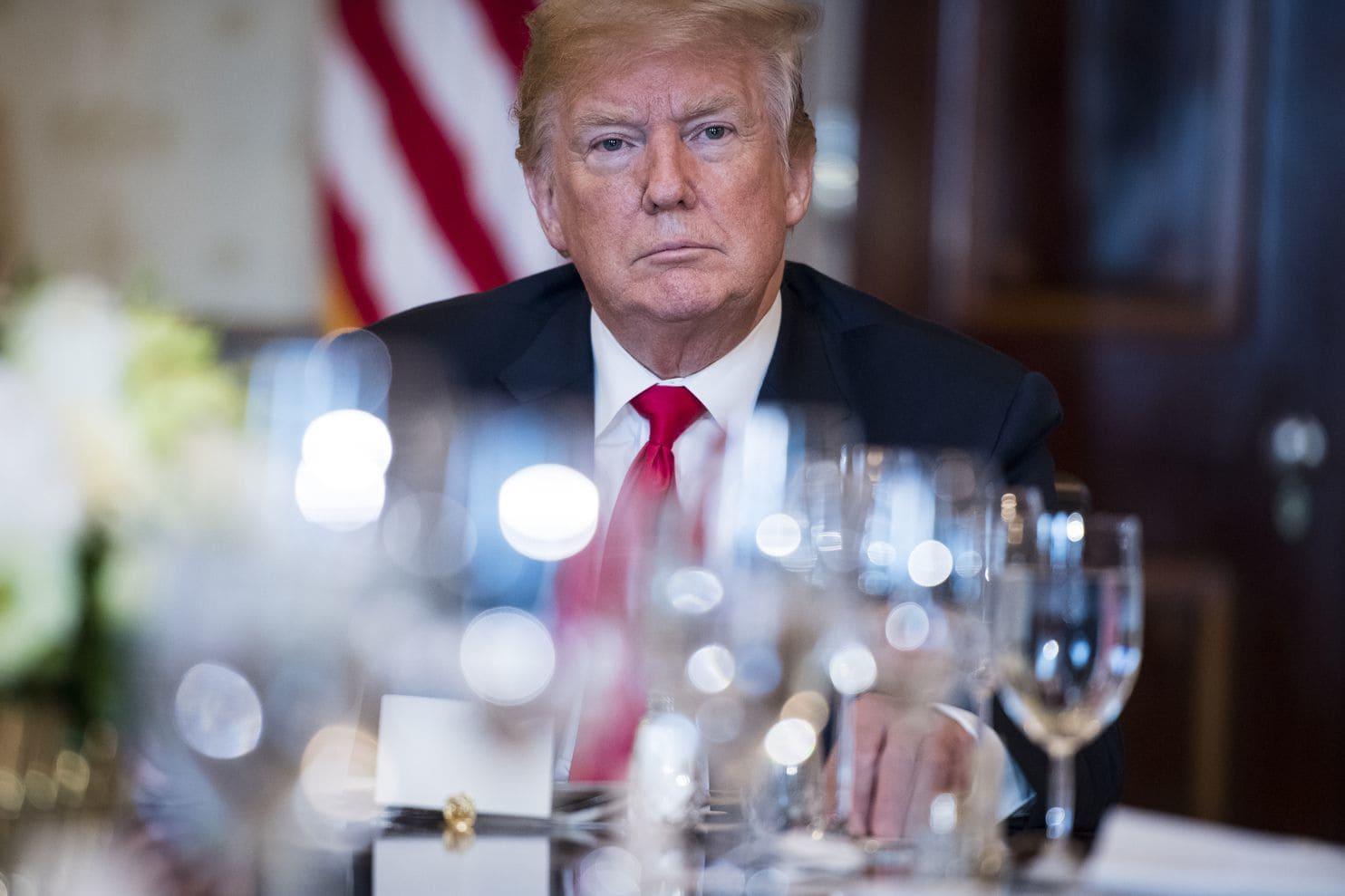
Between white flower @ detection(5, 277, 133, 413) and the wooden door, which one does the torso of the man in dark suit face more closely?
the white flower

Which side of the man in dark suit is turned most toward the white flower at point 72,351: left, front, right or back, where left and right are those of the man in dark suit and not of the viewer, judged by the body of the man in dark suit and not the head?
front

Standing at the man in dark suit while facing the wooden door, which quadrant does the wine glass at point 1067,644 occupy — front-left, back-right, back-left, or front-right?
back-right

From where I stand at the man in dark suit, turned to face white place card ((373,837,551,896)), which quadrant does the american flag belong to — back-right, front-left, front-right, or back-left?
back-right
